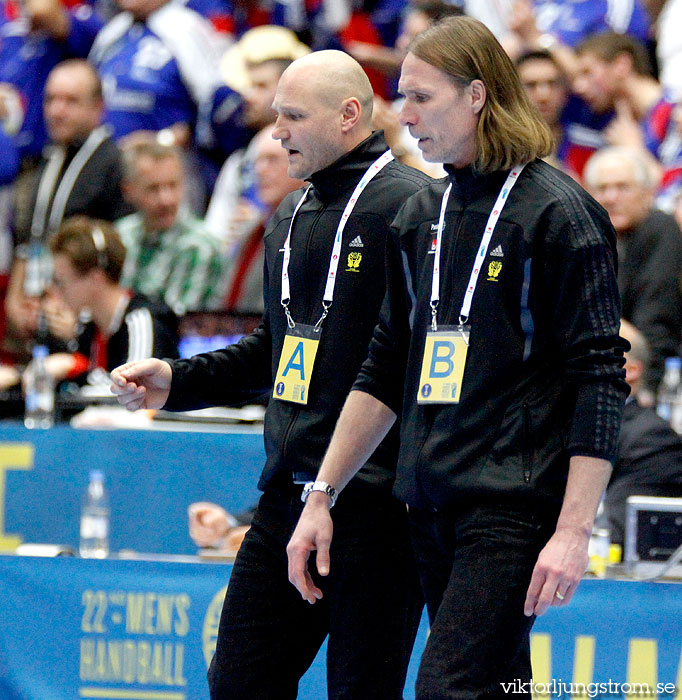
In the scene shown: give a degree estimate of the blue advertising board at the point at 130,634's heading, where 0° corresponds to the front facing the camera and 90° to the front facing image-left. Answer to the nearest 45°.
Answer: approximately 0°

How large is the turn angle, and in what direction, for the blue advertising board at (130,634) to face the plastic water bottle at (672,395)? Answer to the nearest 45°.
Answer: approximately 135° to its left

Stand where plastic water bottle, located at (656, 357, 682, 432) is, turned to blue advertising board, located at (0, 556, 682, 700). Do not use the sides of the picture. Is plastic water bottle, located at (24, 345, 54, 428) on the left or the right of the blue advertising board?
right

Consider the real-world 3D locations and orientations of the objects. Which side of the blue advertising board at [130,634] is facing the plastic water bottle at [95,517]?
back

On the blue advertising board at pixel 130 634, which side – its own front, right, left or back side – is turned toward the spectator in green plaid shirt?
back

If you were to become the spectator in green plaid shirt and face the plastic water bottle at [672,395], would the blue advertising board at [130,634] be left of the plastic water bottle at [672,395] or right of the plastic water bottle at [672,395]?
right
